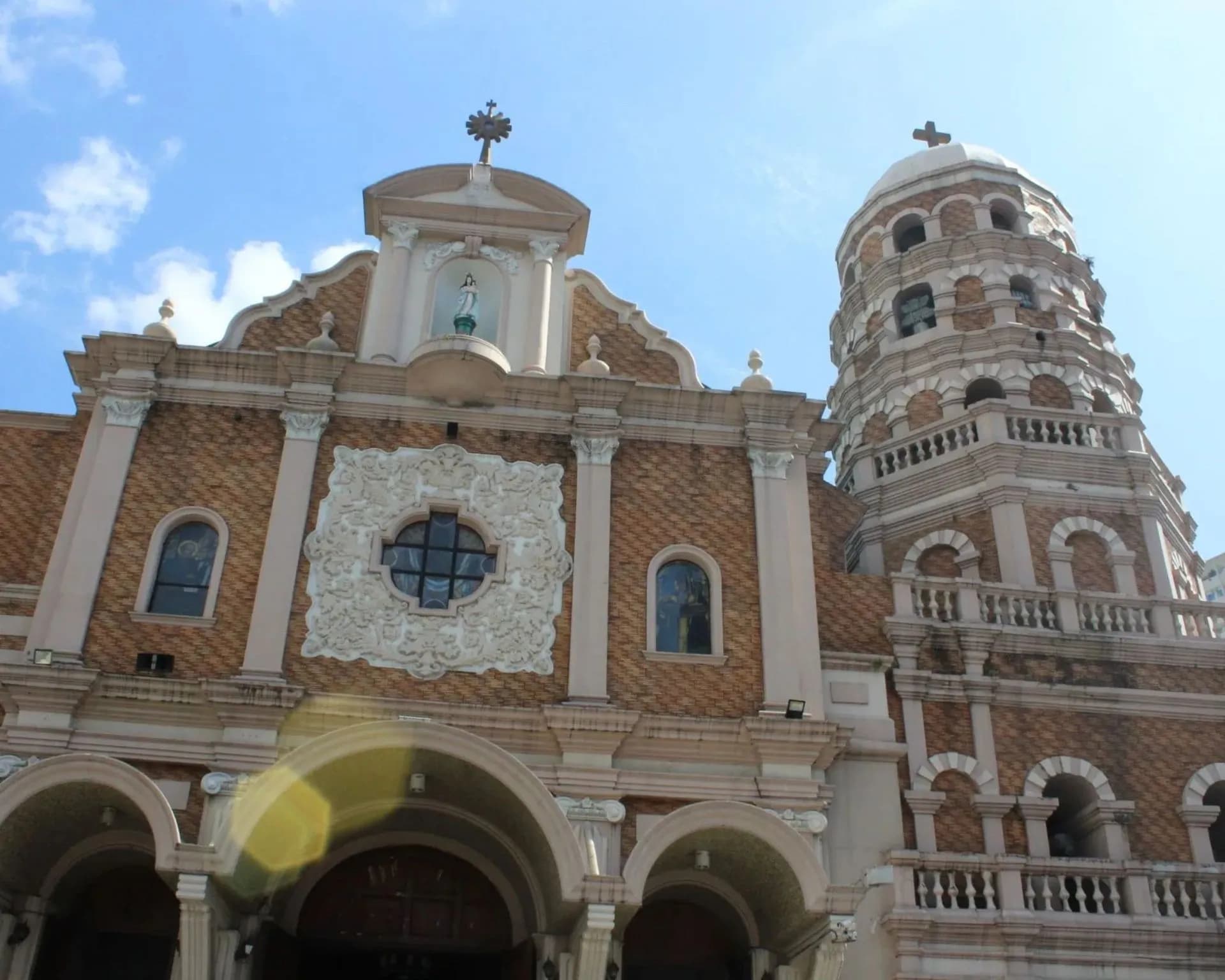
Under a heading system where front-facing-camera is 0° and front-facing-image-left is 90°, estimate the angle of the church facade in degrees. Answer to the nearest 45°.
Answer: approximately 0°
